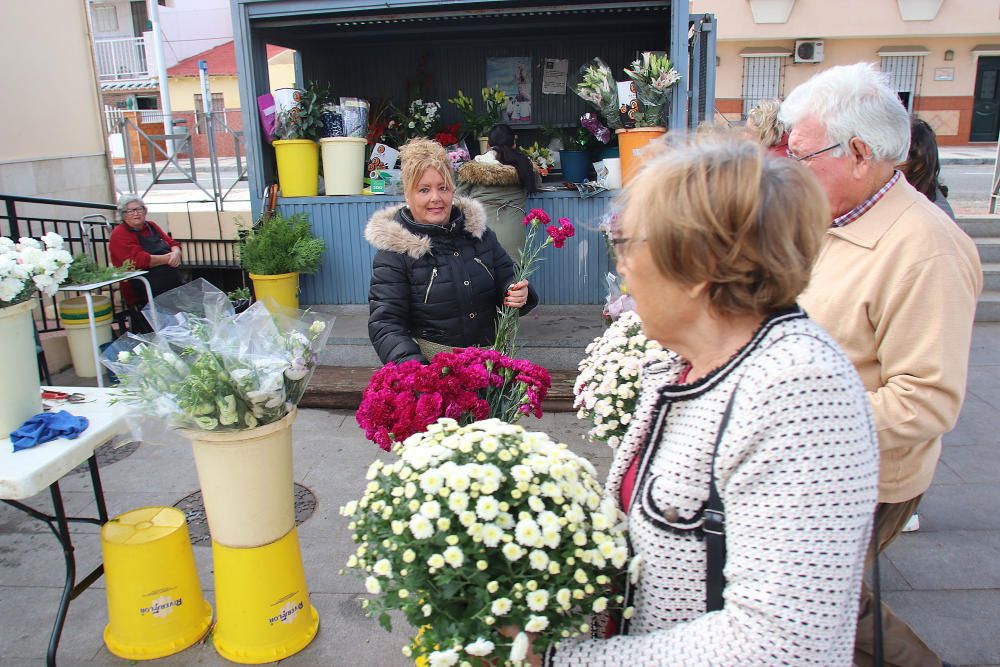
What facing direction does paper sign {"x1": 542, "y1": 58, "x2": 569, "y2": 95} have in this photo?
toward the camera

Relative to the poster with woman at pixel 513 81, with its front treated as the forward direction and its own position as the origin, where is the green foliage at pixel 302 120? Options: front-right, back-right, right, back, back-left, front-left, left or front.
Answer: front-right

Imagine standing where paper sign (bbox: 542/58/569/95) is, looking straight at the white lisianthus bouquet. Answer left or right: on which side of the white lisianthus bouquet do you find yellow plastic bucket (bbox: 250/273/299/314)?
right

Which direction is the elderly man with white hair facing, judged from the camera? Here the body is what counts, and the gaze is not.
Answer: to the viewer's left

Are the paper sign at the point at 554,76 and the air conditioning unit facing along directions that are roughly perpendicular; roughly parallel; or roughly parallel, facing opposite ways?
roughly parallel

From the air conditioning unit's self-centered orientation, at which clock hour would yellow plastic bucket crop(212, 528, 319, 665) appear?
The yellow plastic bucket is roughly at 12 o'clock from the air conditioning unit.

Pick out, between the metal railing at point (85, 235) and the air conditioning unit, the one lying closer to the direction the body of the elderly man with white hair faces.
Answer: the metal railing

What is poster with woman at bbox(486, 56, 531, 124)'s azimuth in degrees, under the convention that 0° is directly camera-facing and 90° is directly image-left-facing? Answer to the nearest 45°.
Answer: approximately 0°

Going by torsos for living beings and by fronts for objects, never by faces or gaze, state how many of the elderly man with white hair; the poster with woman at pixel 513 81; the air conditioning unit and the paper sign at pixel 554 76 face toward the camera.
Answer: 3

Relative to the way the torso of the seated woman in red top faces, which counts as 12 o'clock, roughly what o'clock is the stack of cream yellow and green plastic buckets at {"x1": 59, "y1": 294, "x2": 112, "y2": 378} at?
The stack of cream yellow and green plastic buckets is roughly at 3 o'clock from the seated woman in red top.

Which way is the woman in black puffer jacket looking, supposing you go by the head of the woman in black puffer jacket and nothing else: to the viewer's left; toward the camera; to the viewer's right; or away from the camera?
toward the camera

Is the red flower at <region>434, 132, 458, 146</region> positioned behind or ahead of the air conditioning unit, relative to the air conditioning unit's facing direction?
ahead

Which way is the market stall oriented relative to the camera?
toward the camera

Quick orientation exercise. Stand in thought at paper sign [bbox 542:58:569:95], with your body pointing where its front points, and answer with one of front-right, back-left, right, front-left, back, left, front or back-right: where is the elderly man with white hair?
front

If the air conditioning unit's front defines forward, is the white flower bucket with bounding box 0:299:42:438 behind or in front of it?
in front

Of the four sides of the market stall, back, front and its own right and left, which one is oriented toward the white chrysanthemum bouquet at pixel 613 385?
front
